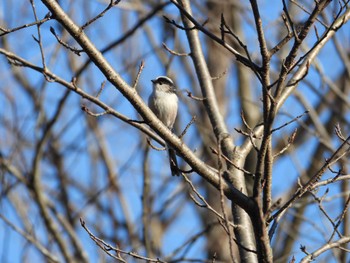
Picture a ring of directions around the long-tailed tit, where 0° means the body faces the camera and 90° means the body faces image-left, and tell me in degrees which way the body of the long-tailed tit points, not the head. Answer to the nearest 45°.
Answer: approximately 45°
